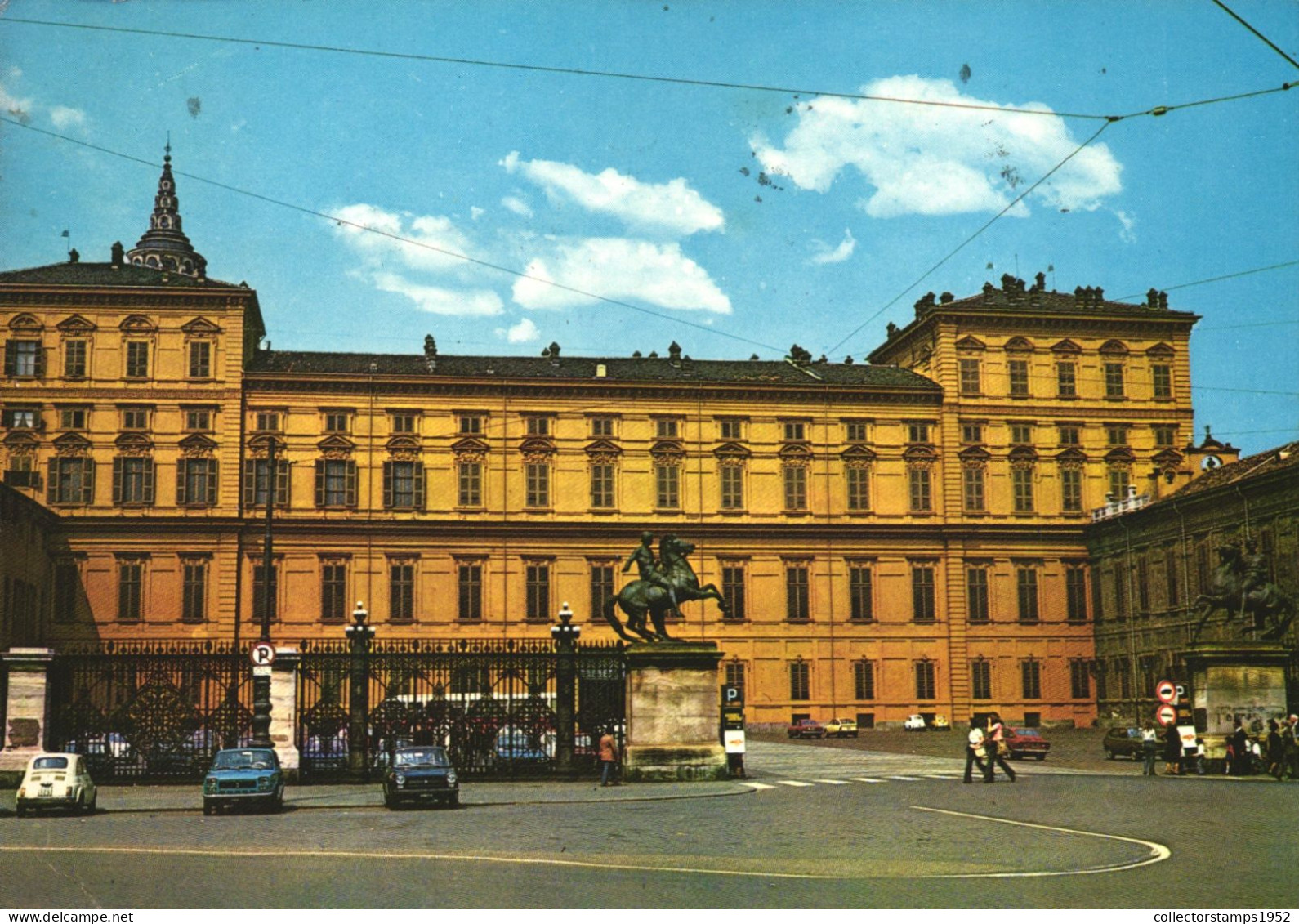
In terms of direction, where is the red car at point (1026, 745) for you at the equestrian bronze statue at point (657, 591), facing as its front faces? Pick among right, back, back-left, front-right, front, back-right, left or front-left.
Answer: front-left

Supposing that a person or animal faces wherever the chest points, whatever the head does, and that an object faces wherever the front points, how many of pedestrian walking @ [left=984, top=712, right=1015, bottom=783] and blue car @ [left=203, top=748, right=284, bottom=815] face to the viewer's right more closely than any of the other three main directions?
0

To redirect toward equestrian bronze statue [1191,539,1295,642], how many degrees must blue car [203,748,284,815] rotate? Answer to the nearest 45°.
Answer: approximately 90° to its left

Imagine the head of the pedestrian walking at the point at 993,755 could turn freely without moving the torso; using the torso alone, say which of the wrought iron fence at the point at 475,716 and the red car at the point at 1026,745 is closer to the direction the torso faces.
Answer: the wrought iron fence

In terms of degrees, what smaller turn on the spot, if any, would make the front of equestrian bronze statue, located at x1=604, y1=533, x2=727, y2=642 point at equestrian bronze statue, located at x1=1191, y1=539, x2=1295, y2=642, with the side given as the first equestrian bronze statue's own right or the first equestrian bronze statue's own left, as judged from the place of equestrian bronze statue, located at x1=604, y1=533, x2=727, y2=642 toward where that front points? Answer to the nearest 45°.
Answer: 0° — it already faces it

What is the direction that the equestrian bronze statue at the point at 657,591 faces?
to the viewer's right

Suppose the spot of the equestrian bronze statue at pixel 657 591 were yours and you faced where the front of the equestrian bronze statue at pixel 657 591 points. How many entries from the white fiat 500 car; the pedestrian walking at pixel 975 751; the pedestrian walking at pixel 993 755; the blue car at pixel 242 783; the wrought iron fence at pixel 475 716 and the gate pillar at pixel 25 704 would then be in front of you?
2
